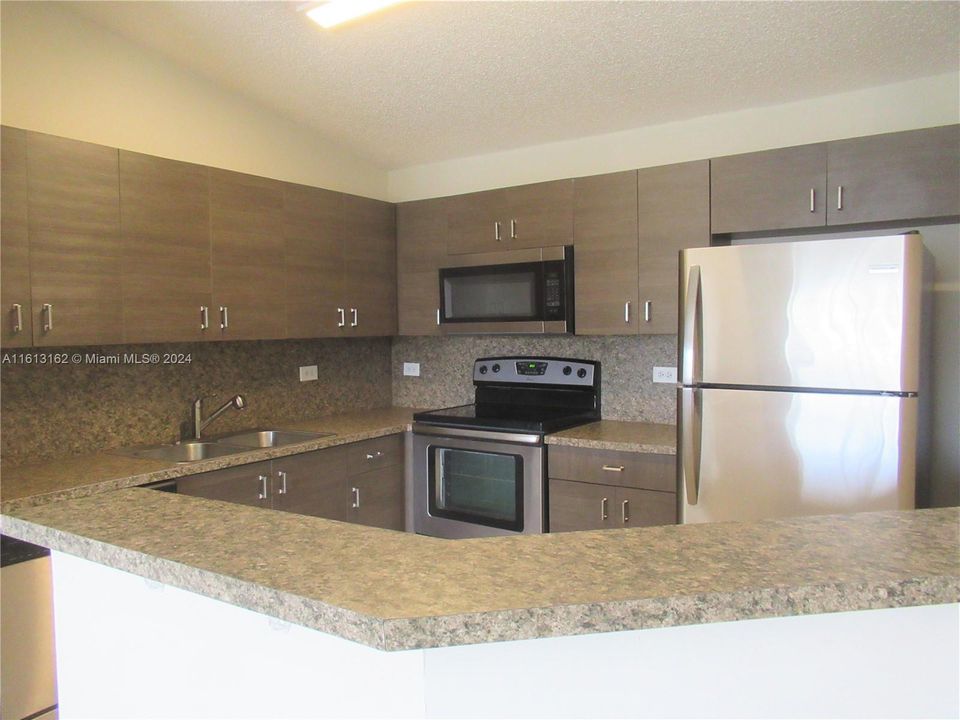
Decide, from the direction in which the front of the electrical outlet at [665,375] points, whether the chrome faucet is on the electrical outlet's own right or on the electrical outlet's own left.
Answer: on the electrical outlet's own right

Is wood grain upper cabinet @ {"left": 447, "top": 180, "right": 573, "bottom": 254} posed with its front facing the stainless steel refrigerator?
no

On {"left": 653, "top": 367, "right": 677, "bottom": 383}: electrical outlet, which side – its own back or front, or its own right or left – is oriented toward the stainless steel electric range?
right

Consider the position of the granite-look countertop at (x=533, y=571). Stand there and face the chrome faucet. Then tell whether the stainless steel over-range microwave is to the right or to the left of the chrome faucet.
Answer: right

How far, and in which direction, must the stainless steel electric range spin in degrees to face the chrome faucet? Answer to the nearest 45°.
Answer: approximately 45° to its right

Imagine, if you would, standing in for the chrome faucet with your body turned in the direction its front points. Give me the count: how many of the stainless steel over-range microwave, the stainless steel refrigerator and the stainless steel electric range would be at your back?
0

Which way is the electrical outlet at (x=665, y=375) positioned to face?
toward the camera

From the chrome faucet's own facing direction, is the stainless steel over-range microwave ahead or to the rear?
ahead

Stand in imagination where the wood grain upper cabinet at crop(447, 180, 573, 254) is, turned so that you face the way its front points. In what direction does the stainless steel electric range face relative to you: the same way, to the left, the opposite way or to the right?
the same way

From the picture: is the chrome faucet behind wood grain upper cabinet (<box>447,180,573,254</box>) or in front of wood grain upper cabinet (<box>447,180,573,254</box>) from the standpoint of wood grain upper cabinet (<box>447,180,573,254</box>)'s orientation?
in front

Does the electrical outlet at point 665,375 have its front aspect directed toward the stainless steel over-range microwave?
no

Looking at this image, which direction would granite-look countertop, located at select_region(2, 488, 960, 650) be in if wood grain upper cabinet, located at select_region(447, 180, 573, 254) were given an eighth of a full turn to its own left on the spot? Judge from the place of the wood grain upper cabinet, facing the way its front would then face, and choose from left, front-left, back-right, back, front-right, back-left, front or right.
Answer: front

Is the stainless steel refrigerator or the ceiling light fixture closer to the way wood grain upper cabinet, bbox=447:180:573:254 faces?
the ceiling light fixture
